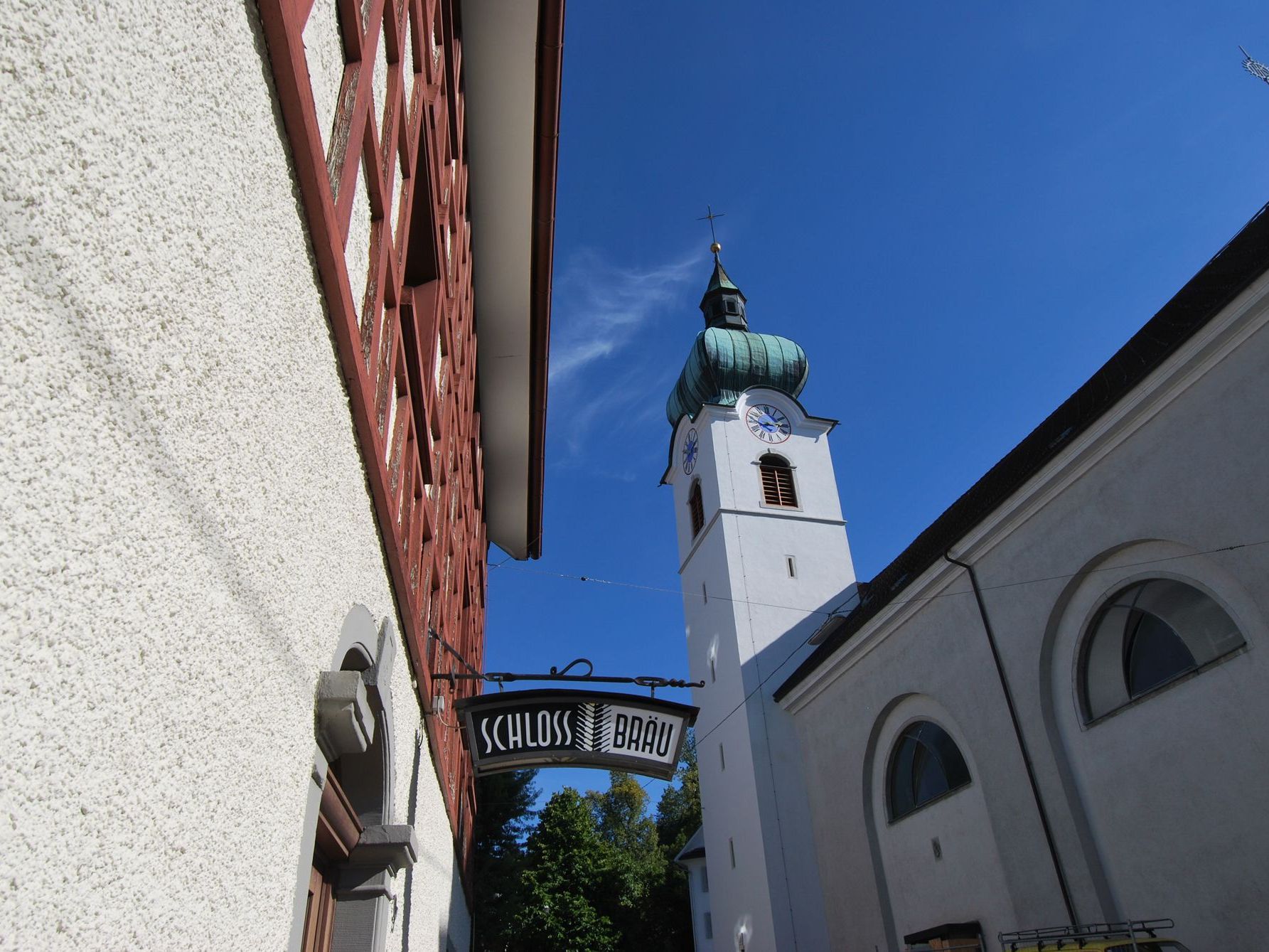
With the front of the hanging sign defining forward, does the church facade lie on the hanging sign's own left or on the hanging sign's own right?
on the hanging sign's own left

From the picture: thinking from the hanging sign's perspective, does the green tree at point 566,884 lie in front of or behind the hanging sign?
behind

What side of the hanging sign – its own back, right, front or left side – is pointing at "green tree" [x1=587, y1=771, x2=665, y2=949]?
back

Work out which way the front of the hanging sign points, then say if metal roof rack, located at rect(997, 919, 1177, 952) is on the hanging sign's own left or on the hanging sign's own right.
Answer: on the hanging sign's own left

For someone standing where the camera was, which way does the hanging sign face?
facing the viewer

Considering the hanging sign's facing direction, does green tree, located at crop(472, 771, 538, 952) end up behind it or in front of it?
behind

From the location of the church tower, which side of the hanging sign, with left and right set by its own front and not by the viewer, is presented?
back

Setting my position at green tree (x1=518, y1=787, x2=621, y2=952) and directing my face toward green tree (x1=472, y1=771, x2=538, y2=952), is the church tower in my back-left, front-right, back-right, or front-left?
back-left
